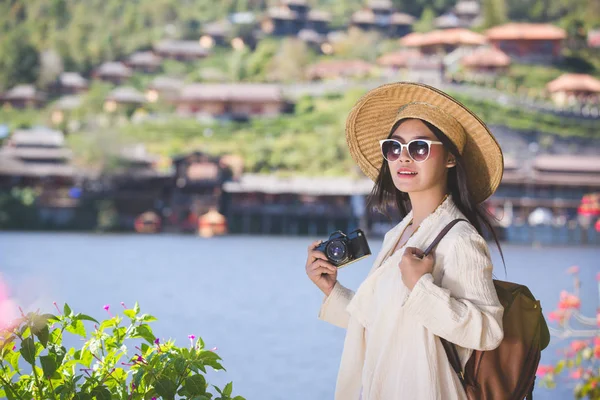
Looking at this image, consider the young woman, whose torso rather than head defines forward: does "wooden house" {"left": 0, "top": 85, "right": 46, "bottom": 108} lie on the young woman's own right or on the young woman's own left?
on the young woman's own right

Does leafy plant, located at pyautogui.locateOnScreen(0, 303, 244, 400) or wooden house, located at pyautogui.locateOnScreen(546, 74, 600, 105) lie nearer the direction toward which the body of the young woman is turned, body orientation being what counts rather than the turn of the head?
the leafy plant

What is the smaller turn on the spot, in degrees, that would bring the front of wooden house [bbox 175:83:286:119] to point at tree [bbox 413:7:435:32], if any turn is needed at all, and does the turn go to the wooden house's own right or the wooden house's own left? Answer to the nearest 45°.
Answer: approximately 90° to the wooden house's own left

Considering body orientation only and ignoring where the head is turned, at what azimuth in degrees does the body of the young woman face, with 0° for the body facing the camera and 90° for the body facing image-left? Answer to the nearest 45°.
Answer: approximately 45°

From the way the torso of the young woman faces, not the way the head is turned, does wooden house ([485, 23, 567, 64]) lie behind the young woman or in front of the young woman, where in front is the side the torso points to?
behind

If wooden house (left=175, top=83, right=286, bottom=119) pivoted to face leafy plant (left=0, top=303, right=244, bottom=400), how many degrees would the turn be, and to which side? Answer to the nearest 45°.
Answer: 0° — it already faces it

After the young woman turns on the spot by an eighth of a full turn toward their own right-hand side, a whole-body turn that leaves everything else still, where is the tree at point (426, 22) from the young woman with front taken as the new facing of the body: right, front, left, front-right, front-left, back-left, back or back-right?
right

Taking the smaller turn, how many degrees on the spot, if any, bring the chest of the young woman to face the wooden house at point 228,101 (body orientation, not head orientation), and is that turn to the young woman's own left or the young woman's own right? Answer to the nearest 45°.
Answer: approximately 135° to the young woman's own right

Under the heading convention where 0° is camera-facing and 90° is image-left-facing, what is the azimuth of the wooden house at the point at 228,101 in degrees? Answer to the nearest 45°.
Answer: approximately 0°

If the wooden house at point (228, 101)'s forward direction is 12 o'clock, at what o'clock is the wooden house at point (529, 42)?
the wooden house at point (529, 42) is roughly at 9 o'clock from the wooden house at point (228, 101).

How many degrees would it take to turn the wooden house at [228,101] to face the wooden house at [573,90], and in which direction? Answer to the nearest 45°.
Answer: approximately 90° to its left

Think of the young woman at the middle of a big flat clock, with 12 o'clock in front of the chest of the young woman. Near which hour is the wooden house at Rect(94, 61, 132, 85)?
The wooden house is roughly at 4 o'clock from the young woman.
